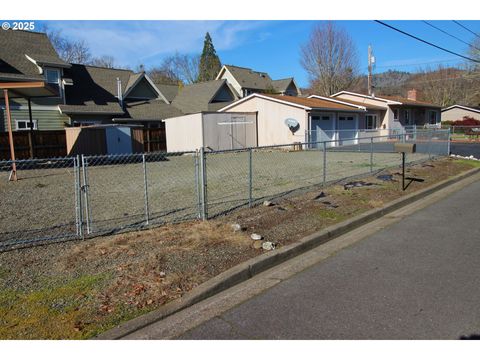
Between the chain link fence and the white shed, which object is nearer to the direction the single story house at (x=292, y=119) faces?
the chain link fence

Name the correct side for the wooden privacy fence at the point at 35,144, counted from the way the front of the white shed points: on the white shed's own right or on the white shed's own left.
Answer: on the white shed's own right

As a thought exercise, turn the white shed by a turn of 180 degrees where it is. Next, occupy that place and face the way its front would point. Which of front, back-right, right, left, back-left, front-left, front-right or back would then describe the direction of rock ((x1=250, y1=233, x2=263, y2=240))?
back-left

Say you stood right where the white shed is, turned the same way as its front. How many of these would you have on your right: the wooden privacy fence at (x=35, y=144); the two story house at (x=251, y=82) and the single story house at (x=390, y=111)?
1

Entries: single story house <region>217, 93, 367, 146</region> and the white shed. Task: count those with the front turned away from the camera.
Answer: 0

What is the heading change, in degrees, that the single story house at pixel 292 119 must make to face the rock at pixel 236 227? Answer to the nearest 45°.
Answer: approximately 45° to its right
